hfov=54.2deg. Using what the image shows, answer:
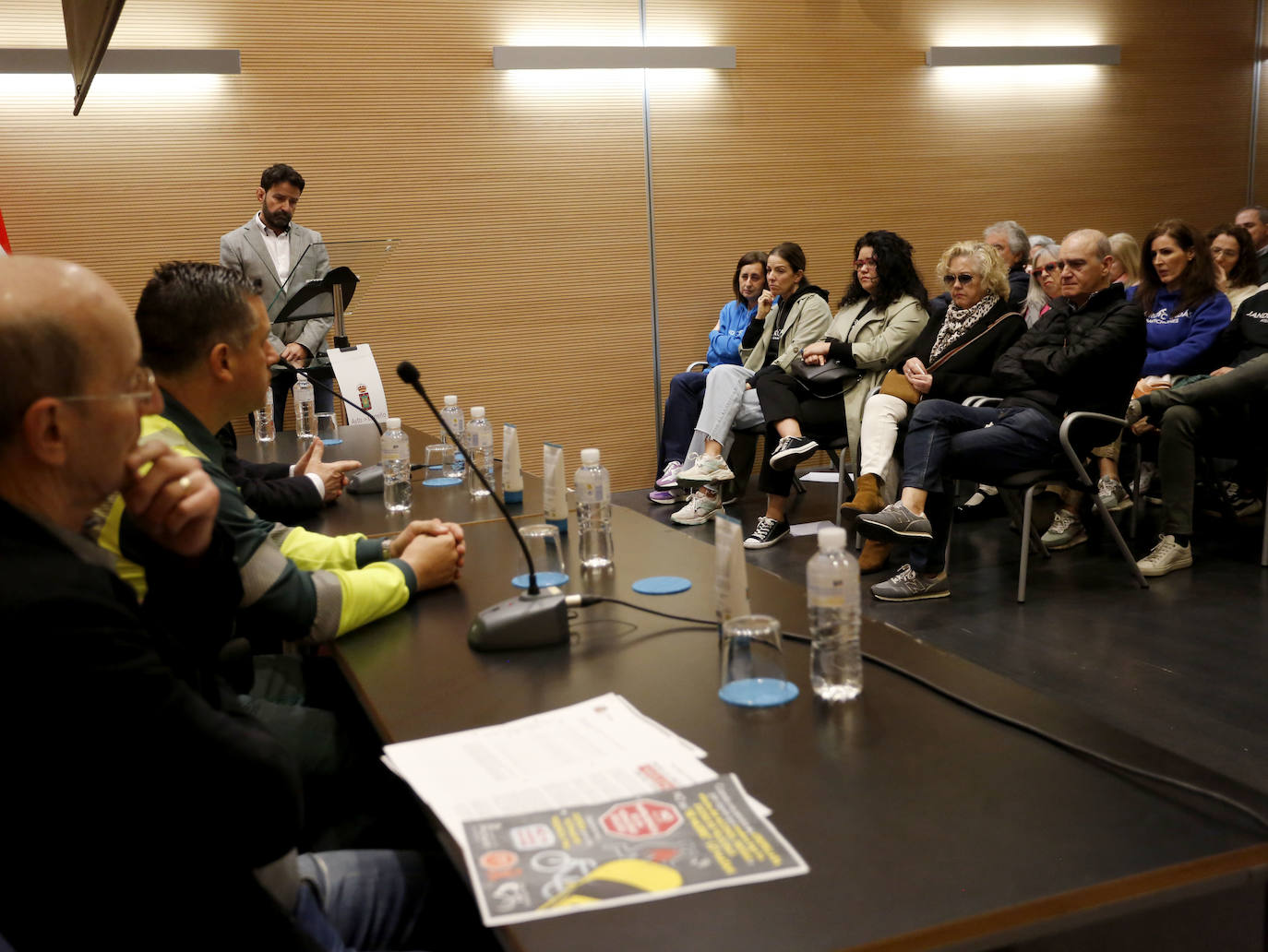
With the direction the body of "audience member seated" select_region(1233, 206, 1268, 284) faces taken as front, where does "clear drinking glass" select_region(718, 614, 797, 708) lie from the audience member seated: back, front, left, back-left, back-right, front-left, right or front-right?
front-left

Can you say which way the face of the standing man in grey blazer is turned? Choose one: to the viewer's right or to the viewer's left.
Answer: to the viewer's right

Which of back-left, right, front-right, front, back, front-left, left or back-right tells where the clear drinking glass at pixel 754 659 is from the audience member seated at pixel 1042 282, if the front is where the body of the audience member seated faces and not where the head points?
front-left

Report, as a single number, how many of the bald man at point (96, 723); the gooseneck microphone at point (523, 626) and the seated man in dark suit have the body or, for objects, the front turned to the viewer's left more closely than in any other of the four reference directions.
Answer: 1

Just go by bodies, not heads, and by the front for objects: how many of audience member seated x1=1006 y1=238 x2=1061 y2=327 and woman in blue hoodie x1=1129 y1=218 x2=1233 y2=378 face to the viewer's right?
0

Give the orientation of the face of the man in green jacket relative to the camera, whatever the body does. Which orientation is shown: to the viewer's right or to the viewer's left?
to the viewer's right

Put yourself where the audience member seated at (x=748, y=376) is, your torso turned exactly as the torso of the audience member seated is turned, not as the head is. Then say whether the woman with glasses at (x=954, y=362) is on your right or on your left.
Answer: on your left

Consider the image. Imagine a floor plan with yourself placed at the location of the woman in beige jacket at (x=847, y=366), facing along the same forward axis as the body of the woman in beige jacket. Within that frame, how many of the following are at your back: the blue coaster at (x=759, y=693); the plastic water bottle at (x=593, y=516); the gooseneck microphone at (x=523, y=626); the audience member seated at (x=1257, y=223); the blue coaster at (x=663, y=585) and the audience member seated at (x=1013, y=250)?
2

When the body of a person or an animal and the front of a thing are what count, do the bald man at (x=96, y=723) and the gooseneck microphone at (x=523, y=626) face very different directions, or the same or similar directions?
very different directions

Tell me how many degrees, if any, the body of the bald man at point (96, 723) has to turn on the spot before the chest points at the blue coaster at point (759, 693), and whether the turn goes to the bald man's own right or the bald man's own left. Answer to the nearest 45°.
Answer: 0° — they already face it

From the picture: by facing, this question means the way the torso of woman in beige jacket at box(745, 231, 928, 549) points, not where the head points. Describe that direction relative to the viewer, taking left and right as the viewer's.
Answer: facing the viewer and to the left of the viewer

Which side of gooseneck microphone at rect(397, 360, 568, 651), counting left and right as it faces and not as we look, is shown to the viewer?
left

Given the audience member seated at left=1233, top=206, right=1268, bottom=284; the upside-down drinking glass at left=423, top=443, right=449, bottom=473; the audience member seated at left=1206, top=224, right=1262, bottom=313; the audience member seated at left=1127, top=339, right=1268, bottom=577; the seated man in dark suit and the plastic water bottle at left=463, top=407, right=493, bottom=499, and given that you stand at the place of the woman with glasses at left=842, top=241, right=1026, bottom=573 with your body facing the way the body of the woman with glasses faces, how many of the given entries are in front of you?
3

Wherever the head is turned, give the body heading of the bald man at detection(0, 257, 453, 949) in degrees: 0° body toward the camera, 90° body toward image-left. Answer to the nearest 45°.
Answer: approximately 270°

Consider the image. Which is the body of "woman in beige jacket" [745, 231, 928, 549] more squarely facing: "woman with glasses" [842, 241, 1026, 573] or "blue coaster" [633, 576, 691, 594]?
the blue coaster

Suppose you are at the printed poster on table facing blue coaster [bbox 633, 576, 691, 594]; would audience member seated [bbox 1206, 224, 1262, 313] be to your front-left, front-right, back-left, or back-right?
front-right

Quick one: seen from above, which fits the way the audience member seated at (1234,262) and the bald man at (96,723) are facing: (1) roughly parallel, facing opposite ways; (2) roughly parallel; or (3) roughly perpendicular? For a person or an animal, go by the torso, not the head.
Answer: roughly parallel, facing opposite ways
